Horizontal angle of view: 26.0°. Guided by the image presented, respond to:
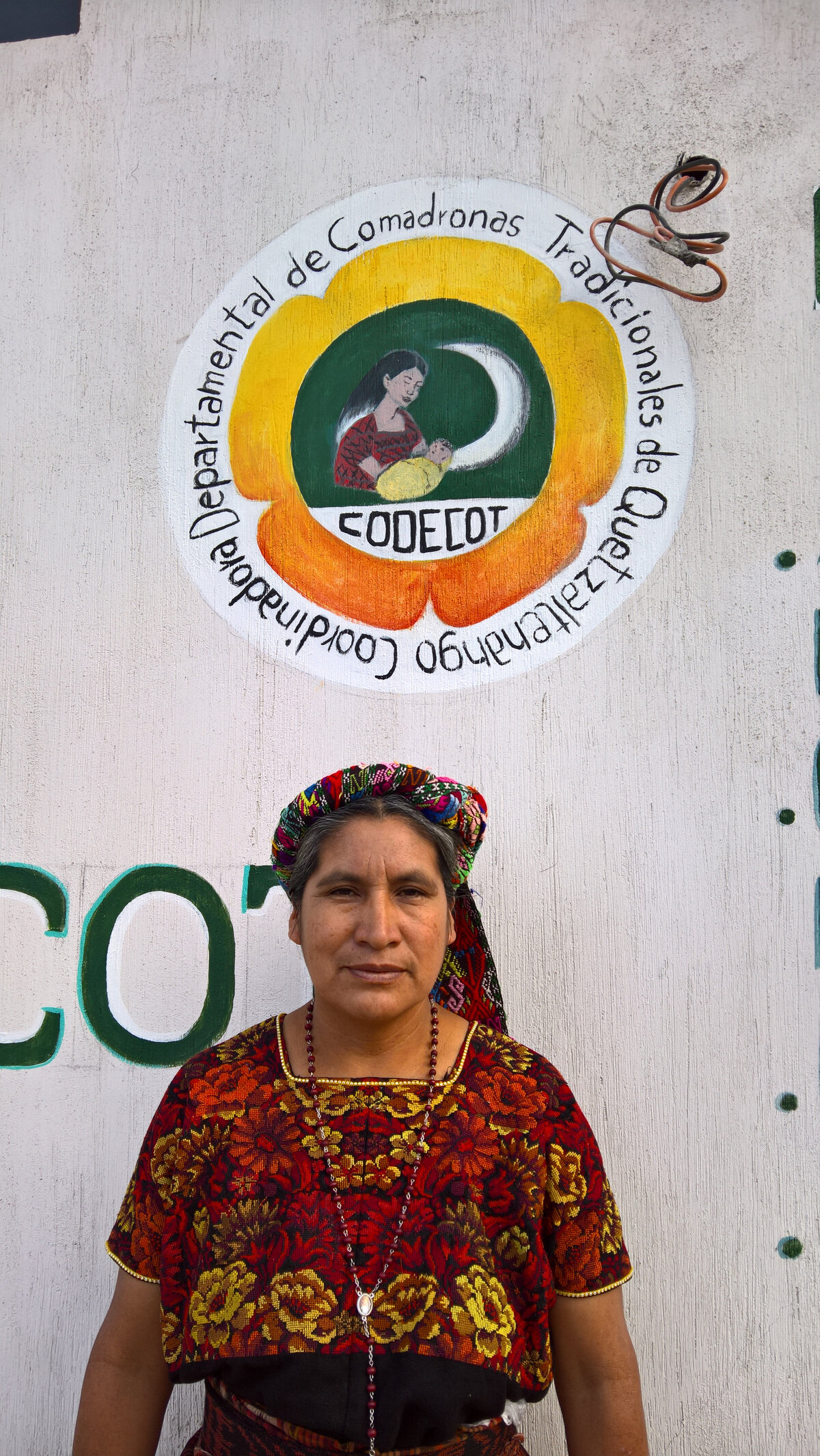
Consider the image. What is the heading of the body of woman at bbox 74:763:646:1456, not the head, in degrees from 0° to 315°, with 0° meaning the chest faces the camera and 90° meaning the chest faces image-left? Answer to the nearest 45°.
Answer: approximately 0°
